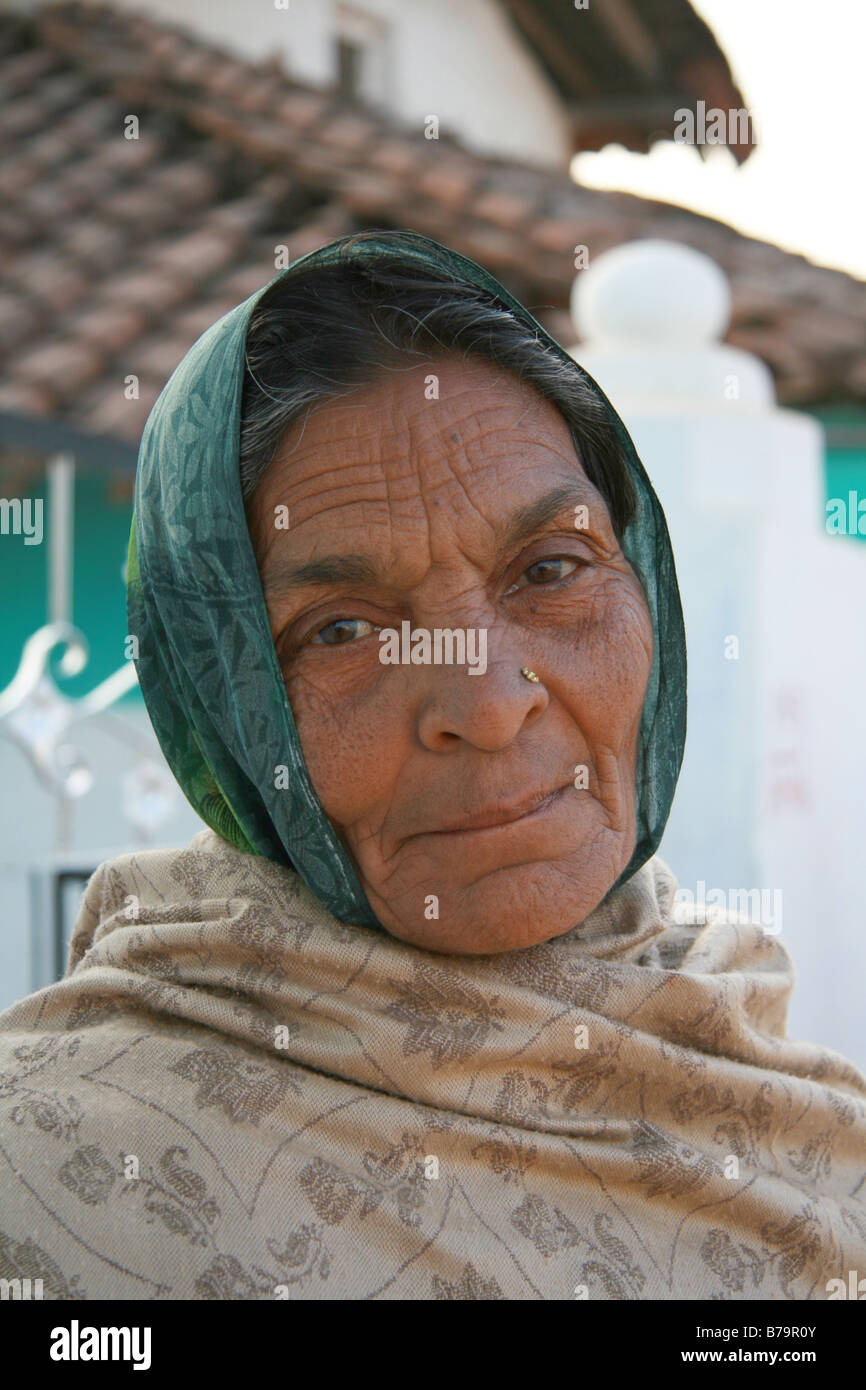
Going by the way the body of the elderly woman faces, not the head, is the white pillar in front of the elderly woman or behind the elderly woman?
behind

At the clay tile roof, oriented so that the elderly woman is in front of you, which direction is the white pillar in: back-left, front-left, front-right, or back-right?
front-left

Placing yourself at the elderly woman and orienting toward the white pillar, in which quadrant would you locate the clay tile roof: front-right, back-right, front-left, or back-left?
front-left

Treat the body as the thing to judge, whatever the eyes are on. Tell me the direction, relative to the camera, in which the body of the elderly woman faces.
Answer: toward the camera

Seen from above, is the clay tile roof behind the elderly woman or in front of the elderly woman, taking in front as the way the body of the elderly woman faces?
behind
